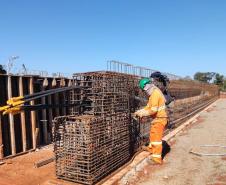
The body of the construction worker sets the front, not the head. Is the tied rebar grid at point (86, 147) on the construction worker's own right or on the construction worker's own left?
on the construction worker's own left

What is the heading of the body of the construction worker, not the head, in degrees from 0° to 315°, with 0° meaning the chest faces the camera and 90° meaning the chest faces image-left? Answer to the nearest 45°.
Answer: approximately 90°

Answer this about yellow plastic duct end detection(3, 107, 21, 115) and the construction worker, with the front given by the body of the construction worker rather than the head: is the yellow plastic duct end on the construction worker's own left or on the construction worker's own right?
on the construction worker's own left
